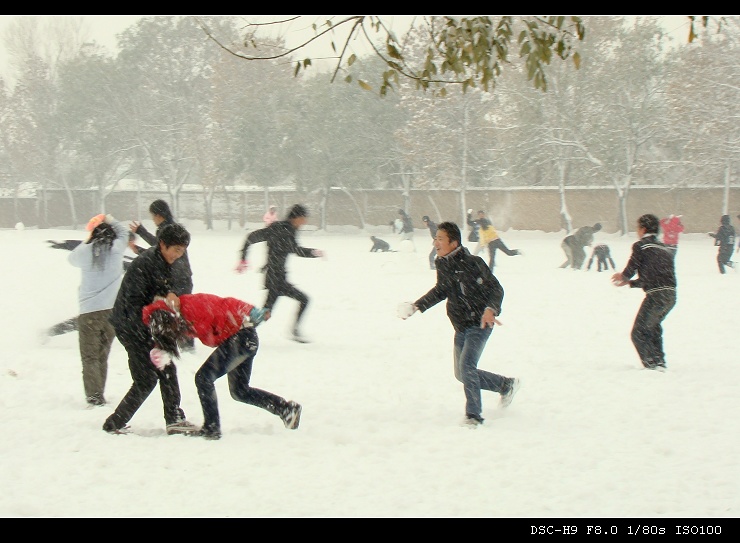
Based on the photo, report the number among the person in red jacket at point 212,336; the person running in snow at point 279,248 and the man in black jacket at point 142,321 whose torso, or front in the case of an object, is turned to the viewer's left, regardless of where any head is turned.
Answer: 1

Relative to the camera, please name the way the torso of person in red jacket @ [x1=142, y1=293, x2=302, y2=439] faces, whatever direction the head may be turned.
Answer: to the viewer's left

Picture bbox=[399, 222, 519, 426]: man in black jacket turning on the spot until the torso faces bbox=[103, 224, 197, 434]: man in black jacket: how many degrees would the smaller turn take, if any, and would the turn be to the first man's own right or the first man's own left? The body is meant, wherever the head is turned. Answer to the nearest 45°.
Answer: approximately 45° to the first man's own right

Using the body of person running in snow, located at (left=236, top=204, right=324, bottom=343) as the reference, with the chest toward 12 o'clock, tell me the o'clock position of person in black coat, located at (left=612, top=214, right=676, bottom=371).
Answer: The person in black coat is roughly at 1 o'clock from the person running in snow.

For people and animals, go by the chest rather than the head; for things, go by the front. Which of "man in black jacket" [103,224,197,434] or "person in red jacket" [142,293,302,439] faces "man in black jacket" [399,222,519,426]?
"man in black jacket" [103,224,197,434]

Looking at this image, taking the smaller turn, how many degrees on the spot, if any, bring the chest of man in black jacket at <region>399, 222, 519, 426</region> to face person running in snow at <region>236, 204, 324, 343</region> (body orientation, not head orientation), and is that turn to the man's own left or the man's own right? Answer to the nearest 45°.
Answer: approximately 90° to the man's own right

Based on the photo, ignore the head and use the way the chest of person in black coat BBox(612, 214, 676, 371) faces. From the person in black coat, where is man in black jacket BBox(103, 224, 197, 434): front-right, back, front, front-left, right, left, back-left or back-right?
left

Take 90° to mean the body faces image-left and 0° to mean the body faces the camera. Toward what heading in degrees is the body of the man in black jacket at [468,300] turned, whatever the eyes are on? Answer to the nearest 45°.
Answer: approximately 45°

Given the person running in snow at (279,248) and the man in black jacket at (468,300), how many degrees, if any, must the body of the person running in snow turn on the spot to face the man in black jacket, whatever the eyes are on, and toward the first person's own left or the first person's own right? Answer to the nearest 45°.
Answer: approximately 90° to the first person's own right

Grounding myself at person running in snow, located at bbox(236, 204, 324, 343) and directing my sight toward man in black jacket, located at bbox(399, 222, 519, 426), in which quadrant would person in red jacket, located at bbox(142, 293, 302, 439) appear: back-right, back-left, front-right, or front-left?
front-right

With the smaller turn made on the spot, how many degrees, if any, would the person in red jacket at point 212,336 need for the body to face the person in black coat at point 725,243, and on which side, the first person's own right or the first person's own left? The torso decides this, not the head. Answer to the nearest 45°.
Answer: approximately 135° to the first person's own right

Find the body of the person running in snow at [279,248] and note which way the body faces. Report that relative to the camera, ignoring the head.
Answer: to the viewer's right

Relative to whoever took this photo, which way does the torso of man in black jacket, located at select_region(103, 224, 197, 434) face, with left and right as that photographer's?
facing to the right of the viewer

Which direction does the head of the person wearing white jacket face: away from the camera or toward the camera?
away from the camera

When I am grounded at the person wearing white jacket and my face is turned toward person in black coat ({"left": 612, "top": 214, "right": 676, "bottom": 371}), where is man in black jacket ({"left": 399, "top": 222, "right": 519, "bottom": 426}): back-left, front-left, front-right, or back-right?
front-right

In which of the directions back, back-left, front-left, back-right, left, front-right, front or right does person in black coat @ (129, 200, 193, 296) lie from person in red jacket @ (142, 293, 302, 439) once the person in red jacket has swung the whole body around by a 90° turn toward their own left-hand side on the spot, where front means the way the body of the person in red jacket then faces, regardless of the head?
back

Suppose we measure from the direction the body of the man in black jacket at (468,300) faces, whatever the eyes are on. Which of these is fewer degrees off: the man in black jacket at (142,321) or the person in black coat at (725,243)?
the man in black jacket
